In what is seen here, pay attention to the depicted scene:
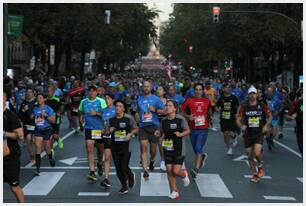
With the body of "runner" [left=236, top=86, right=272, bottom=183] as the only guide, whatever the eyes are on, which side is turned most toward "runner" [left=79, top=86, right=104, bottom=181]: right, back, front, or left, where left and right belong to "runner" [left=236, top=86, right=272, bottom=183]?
right

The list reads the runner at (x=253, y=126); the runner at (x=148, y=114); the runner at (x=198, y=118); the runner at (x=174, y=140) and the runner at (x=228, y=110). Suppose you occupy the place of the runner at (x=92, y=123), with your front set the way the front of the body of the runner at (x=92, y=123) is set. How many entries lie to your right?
0

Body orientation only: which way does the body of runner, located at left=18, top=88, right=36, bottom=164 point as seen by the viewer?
toward the camera

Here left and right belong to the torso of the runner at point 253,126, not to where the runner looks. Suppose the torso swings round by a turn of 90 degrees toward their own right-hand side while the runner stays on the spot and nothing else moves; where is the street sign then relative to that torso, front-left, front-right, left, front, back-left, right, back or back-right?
front-right

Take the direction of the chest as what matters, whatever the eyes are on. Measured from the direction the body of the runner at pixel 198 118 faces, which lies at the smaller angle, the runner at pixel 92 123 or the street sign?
the runner

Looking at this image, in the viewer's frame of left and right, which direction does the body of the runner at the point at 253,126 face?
facing the viewer

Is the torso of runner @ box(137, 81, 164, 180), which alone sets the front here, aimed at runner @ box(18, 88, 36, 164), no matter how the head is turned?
no

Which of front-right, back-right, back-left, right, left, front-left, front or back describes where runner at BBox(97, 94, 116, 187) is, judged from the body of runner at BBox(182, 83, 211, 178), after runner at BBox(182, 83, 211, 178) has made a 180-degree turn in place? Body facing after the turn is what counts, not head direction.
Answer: back-left

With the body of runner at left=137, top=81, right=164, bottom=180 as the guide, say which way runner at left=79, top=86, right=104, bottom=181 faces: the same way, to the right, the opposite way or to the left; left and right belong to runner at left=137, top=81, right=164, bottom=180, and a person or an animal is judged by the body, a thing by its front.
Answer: the same way

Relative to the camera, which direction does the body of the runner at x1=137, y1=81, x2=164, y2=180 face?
toward the camera

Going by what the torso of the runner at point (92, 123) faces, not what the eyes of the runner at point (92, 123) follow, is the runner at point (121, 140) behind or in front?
in front

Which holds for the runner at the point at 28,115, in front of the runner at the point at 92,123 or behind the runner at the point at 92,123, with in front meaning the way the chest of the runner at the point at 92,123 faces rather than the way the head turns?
behind

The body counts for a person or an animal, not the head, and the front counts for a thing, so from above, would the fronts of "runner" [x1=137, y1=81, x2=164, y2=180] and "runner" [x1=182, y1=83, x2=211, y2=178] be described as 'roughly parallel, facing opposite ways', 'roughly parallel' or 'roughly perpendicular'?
roughly parallel

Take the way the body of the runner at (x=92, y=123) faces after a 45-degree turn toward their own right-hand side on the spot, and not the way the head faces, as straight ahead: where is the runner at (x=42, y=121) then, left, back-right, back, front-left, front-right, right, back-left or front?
right

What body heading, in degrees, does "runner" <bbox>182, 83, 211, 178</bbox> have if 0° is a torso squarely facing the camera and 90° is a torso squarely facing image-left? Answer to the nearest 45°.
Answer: approximately 0°
